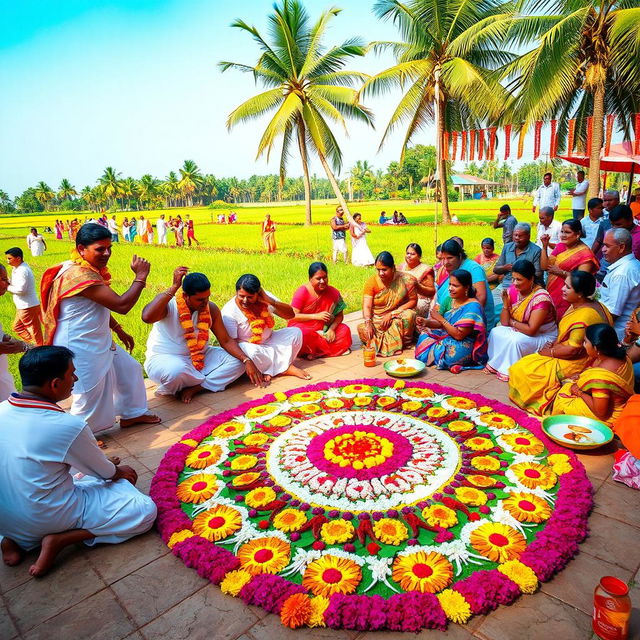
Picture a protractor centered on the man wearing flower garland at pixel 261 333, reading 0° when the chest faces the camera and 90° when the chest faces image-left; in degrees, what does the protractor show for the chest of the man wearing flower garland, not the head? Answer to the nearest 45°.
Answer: approximately 0°

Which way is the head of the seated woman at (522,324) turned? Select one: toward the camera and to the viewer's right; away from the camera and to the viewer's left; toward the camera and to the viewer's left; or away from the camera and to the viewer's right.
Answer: toward the camera and to the viewer's left

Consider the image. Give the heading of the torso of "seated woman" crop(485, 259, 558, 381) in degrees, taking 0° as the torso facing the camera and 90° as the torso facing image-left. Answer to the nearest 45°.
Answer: approximately 45°

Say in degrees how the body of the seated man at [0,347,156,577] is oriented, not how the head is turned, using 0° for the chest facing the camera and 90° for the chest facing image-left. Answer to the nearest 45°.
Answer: approximately 225°

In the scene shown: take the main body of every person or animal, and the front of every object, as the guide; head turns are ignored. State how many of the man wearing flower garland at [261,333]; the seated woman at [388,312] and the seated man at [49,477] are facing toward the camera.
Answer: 2

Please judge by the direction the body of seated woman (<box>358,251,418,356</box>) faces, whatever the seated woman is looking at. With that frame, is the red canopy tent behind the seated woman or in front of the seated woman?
behind

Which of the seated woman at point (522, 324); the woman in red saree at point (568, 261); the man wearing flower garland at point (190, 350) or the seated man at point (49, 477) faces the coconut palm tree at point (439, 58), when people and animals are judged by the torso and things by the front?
the seated man

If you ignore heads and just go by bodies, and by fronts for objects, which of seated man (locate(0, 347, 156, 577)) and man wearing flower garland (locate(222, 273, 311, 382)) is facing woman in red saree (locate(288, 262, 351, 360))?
the seated man

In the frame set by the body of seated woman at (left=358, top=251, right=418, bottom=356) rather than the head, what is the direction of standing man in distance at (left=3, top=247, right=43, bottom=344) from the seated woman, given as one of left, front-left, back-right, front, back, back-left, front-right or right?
right

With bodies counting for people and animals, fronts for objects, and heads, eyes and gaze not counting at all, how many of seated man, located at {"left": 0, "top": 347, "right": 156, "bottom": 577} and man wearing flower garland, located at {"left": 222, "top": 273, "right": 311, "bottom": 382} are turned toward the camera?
1

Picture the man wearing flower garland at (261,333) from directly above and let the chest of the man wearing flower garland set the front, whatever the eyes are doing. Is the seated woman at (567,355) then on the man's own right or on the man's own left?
on the man's own left

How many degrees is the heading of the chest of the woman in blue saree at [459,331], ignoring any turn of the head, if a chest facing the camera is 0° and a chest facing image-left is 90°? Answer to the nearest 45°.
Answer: approximately 45°
